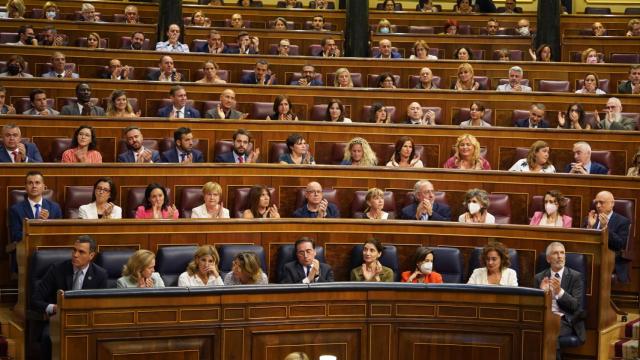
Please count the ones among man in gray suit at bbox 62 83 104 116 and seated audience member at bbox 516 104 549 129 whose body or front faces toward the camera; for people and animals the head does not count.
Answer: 2

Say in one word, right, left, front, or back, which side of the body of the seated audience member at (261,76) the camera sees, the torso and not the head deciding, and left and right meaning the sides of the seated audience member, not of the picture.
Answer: front

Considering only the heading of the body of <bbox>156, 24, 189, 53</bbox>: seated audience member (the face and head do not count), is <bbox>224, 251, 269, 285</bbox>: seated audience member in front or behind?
in front

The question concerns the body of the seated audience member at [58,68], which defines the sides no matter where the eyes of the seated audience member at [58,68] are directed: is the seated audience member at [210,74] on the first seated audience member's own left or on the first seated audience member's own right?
on the first seated audience member's own left

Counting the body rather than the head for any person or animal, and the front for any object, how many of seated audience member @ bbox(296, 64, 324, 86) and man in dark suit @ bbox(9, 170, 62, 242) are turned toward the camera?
2

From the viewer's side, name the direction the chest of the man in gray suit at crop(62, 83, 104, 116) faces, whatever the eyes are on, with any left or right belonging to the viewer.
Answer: facing the viewer

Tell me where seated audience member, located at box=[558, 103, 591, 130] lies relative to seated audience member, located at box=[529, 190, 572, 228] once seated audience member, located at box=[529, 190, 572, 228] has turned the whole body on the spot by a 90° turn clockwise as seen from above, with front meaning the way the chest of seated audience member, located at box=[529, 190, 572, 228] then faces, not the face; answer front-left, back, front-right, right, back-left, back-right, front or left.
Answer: front-right

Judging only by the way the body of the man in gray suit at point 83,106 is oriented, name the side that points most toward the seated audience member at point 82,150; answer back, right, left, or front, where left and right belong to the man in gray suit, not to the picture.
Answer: front

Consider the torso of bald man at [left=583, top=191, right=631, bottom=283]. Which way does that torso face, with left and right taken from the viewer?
facing the viewer and to the left of the viewer

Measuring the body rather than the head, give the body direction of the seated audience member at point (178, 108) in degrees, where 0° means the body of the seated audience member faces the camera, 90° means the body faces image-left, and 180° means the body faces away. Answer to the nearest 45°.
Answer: approximately 0°

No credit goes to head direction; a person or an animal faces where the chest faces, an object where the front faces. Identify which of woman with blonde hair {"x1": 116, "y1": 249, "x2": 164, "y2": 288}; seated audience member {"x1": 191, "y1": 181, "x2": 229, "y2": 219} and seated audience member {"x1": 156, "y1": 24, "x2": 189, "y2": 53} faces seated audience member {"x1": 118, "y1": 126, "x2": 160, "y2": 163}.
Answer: seated audience member {"x1": 156, "y1": 24, "x2": 189, "y2": 53}

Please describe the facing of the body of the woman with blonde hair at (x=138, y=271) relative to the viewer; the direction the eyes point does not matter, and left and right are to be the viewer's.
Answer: facing the viewer and to the right of the viewer

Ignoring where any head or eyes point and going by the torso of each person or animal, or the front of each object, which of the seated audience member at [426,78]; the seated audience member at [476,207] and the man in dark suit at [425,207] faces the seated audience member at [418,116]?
the seated audience member at [426,78]

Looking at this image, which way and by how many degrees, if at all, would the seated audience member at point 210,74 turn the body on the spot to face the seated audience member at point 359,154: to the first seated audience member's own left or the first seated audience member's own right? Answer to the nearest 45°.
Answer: approximately 45° to the first seated audience member's own left

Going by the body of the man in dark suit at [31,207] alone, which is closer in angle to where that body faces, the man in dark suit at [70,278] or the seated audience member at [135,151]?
the man in dark suit
